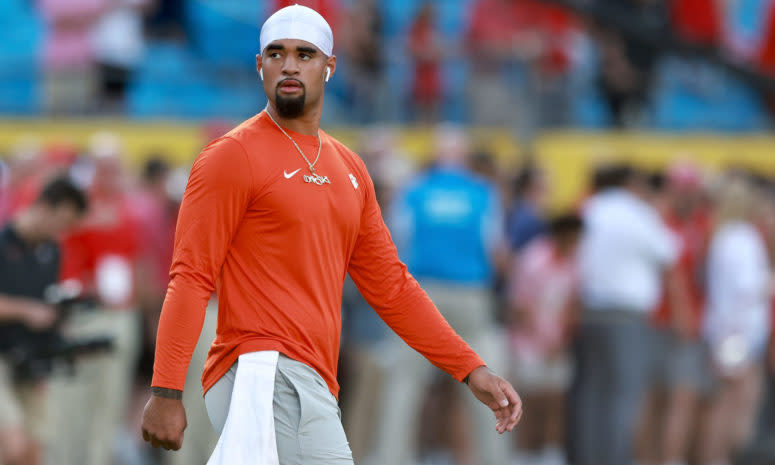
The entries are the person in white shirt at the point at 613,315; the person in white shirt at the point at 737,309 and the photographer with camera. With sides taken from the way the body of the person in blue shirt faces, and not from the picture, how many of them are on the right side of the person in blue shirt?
2

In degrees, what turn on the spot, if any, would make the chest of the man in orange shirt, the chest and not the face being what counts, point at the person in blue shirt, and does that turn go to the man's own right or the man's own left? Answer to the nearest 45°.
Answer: approximately 135° to the man's own left

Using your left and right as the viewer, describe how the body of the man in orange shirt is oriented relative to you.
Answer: facing the viewer and to the right of the viewer

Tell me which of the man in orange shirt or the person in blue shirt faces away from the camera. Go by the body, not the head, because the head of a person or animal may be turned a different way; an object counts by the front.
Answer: the person in blue shirt

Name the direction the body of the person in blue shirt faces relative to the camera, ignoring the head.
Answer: away from the camera

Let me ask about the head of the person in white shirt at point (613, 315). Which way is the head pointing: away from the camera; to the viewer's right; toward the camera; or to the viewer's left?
away from the camera

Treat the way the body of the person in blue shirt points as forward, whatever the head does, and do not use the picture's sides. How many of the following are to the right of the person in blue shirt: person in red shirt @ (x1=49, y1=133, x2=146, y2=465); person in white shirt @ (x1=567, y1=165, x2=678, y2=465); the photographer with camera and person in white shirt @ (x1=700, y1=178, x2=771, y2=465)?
2

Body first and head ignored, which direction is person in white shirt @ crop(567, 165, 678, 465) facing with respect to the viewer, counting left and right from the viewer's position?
facing away from the viewer and to the right of the viewer

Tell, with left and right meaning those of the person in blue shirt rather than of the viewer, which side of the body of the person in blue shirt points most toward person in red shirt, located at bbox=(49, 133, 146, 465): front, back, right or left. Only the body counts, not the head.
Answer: left

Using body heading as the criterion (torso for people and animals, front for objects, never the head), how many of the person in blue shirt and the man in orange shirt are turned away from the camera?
1

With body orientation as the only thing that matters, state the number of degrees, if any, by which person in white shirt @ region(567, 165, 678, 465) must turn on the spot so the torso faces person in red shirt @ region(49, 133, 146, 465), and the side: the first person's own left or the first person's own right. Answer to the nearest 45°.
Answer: approximately 135° to the first person's own left
